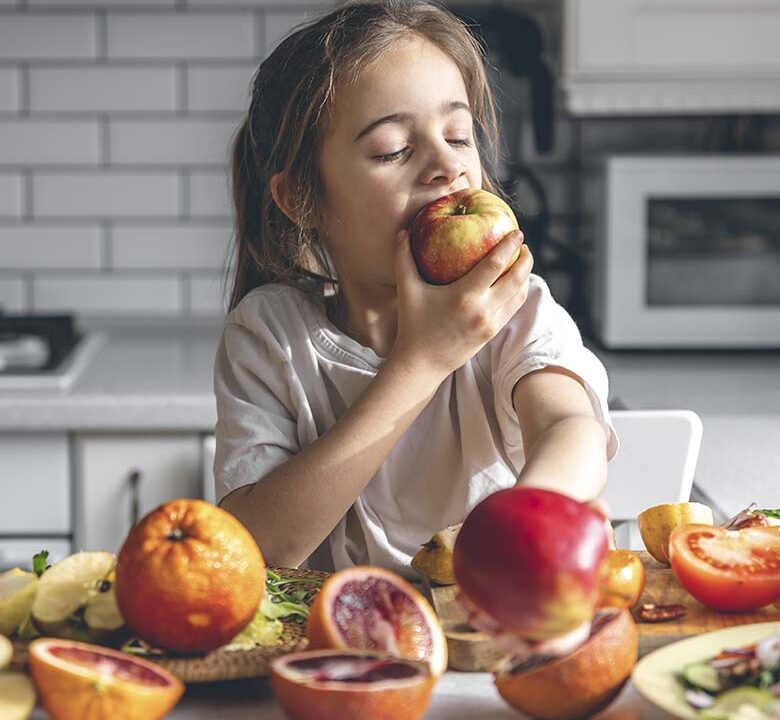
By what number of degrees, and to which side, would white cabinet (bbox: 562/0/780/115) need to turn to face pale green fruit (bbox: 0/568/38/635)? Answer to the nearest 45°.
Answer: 0° — it already faces it

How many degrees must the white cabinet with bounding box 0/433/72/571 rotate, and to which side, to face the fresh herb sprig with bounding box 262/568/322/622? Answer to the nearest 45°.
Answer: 0° — it already faces it

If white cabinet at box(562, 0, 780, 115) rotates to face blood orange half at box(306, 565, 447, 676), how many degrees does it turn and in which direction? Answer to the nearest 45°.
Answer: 0° — it already faces it

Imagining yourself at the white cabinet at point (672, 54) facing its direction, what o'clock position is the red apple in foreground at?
The red apple in foreground is roughly at 12 o'clock from the white cabinet.

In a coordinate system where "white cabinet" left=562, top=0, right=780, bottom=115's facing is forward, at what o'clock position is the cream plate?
The cream plate is roughly at 12 o'clock from the white cabinet.

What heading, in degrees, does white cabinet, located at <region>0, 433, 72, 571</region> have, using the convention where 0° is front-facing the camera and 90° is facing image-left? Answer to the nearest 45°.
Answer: approximately 0°

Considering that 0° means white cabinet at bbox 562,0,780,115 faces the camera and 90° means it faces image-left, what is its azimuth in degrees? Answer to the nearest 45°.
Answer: approximately 0°
